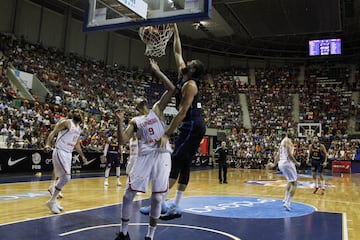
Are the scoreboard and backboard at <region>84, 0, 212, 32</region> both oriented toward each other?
yes

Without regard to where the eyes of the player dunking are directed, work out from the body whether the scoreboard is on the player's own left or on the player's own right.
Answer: on the player's own right

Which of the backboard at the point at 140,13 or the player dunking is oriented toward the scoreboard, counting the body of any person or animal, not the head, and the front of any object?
the backboard

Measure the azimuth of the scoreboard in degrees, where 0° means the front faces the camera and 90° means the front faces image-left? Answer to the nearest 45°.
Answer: approximately 0°

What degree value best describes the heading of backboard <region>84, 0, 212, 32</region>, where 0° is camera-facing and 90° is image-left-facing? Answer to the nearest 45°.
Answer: approximately 225°

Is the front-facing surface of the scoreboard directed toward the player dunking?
yes

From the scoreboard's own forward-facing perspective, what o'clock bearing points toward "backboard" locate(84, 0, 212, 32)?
The backboard is roughly at 12 o'clock from the scoreboard.

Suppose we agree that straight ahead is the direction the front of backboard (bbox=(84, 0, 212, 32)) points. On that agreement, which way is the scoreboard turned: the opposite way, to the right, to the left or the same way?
the opposite way
